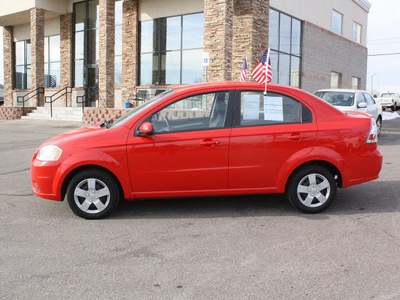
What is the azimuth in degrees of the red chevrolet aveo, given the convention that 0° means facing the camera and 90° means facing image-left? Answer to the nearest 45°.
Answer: approximately 90°

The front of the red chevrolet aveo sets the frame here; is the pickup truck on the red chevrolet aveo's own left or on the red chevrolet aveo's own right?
on the red chevrolet aveo's own right

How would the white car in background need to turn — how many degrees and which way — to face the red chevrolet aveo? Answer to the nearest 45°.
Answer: approximately 45° to its left

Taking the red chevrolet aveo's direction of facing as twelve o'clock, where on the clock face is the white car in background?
The white car in background is roughly at 4 o'clock from the red chevrolet aveo.
